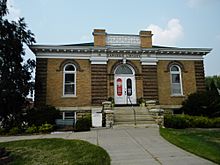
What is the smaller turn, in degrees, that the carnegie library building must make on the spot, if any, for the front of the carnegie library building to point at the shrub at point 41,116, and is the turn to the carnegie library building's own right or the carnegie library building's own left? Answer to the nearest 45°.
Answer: approximately 45° to the carnegie library building's own right

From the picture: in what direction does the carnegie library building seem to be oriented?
toward the camera

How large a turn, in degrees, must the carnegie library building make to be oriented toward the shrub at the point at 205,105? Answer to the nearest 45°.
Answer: approximately 90° to its left

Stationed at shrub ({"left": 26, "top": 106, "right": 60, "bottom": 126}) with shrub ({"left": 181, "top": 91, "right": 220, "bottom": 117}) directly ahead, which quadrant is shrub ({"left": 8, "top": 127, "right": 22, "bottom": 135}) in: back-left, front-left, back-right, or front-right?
back-right

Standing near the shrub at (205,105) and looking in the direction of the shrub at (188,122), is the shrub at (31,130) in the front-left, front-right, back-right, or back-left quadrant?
front-right

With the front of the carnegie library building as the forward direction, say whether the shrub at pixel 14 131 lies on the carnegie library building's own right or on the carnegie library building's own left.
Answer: on the carnegie library building's own right
